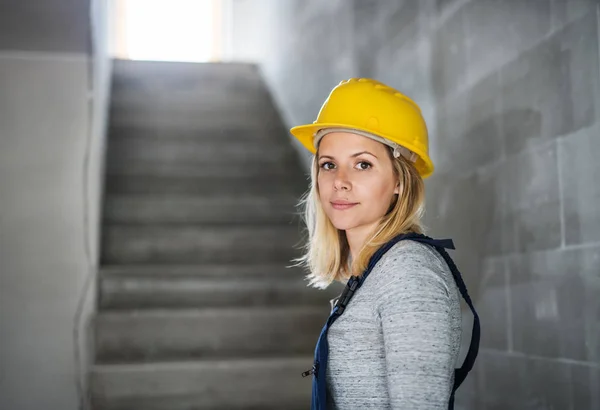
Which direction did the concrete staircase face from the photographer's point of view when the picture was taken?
facing the viewer

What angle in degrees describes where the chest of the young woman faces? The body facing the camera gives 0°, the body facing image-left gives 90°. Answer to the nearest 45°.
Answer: approximately 90°

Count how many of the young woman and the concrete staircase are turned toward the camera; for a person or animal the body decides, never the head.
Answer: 1

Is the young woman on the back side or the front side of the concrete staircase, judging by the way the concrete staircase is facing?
on the front side

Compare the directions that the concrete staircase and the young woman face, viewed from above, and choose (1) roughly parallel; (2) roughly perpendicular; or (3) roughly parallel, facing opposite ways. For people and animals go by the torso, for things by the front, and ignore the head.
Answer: roughly perpendicular

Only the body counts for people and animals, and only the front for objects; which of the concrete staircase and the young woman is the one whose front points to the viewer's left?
the young woman

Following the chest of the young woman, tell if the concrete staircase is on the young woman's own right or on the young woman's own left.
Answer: on the young woman's own right
